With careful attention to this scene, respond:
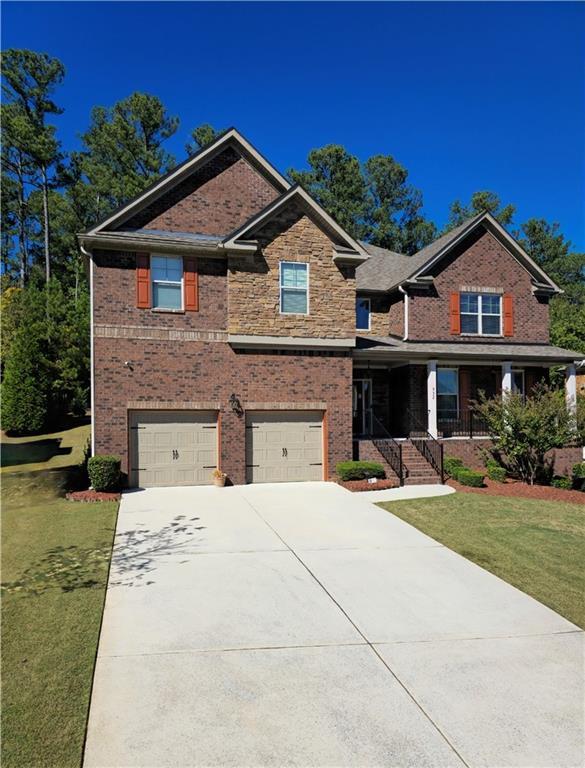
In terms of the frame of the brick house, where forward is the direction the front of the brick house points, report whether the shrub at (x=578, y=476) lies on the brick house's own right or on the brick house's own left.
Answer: on the brick house's own left

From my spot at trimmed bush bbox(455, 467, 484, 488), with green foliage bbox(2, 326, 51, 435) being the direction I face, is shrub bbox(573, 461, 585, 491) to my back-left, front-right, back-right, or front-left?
back-right

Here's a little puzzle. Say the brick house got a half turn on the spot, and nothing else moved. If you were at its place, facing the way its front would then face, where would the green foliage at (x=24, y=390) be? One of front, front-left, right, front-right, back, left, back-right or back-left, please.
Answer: front-left

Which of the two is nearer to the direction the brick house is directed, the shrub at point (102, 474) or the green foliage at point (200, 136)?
the shrub

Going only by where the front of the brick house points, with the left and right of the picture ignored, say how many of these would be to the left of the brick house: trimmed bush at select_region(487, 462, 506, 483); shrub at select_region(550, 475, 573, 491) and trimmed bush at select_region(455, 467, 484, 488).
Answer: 3

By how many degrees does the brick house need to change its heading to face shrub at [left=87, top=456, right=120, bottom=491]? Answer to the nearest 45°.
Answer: approximately 45° to its right

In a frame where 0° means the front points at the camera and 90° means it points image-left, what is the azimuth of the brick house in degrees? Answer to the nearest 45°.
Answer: approximately 0°

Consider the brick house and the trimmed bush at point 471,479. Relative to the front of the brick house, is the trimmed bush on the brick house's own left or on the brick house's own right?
on the brick house's own left

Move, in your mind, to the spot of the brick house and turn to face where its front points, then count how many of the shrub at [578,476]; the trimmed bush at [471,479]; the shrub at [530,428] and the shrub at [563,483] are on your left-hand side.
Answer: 4

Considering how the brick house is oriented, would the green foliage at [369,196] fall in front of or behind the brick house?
behind

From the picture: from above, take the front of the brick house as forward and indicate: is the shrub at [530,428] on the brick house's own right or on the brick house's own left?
on the brick house's own left

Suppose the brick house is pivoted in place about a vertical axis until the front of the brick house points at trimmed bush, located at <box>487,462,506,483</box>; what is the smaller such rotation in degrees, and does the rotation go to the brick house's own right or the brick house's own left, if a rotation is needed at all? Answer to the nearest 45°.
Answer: approximately 90° to the brick house's own left

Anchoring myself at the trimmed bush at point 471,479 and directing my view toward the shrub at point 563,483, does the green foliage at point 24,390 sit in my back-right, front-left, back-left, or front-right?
back-left
